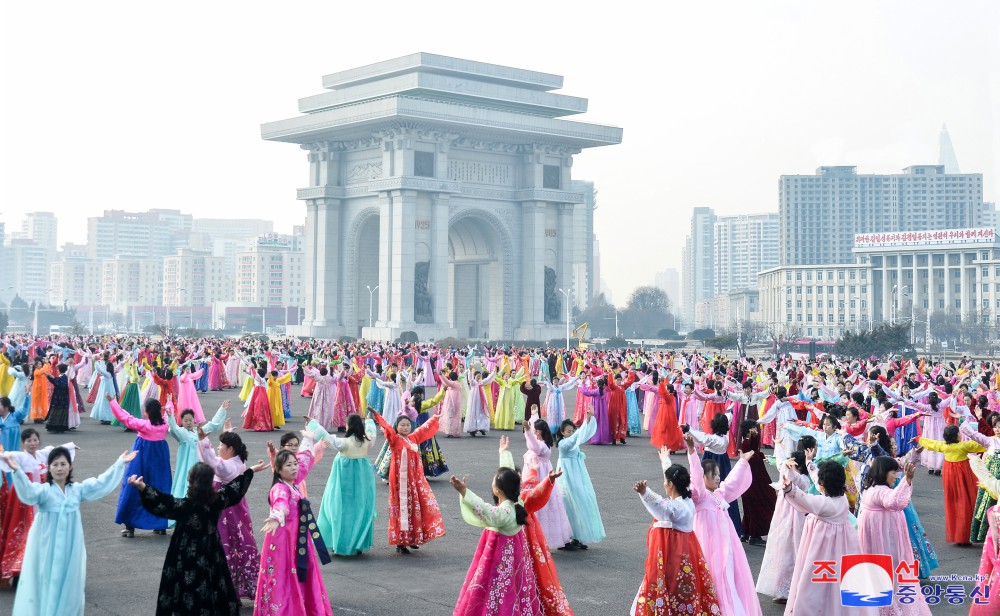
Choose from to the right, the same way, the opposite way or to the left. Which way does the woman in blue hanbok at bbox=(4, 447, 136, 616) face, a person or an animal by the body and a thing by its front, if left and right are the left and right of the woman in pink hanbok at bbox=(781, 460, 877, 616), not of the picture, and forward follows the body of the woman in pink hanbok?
the opposite way

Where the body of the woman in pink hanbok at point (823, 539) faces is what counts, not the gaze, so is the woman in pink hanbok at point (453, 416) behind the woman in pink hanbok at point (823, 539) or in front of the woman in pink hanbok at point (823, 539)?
in front

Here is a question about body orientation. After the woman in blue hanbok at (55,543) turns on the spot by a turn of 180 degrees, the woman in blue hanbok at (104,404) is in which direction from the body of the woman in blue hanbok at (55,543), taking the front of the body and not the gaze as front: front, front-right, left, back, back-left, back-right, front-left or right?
front

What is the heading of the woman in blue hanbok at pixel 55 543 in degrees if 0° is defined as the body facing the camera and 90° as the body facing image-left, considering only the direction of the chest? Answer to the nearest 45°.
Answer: approximately 0°

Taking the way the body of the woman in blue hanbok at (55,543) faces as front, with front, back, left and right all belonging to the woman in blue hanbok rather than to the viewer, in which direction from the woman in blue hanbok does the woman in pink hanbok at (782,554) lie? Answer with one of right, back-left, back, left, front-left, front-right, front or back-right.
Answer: left

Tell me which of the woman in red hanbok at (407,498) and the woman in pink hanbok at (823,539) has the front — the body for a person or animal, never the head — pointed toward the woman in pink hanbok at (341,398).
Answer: the woman in pink hanbok at (823,539)

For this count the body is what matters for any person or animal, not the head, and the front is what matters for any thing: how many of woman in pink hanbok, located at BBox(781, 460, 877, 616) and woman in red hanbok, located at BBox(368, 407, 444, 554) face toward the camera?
1

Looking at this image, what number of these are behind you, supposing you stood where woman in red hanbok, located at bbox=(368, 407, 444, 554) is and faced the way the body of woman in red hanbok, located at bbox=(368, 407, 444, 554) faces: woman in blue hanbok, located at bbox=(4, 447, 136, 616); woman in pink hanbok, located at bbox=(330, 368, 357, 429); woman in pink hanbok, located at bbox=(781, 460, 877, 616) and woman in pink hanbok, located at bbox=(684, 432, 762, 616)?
1

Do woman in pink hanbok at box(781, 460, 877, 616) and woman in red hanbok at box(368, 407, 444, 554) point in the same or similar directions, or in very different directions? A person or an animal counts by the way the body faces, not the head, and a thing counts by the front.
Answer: very different directions

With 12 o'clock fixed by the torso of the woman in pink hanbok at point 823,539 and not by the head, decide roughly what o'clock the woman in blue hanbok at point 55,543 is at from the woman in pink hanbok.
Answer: The woman in blue hanbok is roughly at 10 o'clock from the woman in pink hanbok.

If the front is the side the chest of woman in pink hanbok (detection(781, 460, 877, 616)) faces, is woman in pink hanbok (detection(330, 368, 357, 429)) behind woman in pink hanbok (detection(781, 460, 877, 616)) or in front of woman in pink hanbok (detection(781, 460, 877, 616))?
in front

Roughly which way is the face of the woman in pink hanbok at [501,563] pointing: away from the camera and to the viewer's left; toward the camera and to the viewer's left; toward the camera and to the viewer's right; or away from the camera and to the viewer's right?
away from the camera and to the viewer's left

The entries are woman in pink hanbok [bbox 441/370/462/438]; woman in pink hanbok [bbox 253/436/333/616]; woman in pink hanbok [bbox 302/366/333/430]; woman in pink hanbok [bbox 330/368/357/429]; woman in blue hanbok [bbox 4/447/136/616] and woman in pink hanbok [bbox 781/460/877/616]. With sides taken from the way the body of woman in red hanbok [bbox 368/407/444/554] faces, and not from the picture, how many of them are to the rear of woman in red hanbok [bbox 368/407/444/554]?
3

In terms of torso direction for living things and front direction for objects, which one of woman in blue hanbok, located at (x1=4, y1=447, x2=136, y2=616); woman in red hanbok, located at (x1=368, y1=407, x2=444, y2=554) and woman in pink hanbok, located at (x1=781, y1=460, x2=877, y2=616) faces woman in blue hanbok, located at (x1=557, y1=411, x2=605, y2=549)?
the woman in pink hanbok

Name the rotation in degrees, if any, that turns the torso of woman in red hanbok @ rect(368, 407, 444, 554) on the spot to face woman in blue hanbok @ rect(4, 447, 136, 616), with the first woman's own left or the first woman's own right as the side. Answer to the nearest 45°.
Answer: approximately 45° to the first woman's own right

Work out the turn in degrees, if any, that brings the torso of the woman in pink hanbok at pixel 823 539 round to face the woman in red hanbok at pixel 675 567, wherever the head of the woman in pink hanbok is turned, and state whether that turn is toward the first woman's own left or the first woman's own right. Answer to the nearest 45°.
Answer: approximately 90° to the first woman's own left

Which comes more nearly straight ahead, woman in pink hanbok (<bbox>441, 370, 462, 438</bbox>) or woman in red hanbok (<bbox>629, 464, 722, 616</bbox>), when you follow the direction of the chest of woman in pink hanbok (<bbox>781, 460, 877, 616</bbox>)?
the woman in pink hanbok

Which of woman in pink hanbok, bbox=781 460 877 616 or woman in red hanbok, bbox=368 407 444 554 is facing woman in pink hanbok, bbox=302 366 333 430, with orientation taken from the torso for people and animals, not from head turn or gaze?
woman in pink hanbok, bbox=781 460 877 616

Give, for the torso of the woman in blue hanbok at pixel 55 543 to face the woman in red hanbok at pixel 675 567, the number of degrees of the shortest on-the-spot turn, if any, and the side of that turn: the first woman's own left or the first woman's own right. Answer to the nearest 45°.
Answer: approximately 45° to the first woman's own left
